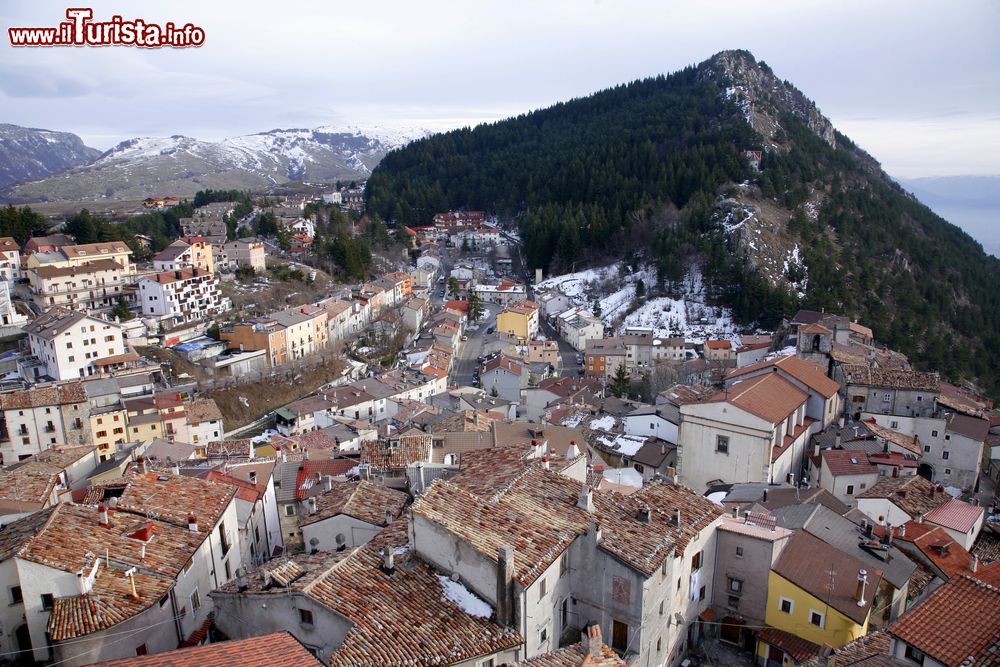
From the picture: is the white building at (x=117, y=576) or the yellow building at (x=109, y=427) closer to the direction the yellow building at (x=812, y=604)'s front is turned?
the white building

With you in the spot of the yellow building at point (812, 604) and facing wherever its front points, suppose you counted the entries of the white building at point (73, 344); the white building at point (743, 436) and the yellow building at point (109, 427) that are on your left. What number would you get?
0

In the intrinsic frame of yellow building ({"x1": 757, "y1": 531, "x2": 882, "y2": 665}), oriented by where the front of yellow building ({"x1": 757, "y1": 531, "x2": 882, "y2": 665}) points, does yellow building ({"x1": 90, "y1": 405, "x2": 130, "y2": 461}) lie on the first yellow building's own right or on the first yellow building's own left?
on the first yellow building's own right

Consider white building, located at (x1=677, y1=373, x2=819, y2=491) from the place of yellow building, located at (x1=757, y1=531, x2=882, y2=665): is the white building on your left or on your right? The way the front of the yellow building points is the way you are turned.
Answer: on your right

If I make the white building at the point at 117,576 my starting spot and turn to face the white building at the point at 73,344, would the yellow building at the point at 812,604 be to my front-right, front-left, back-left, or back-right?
back-right

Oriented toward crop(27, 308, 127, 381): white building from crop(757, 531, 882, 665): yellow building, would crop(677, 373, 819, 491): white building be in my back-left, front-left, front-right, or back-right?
front-right

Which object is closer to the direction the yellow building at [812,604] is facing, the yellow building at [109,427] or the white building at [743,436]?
the yellow building

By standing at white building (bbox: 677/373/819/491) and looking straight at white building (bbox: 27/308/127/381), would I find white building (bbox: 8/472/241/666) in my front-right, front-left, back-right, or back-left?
front-left

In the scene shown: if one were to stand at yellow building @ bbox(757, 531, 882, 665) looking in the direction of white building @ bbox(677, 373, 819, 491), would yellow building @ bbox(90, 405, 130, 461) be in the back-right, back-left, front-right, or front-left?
front-left

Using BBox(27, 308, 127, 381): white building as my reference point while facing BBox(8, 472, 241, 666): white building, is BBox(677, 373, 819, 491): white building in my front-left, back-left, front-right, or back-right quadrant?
front-left

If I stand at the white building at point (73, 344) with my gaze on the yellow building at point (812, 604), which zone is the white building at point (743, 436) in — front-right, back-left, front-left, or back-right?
front-left

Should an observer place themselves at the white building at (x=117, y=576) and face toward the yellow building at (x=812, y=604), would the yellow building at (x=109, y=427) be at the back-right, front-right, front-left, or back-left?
back-left

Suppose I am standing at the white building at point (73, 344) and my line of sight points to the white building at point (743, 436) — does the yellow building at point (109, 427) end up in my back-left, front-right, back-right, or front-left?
front-right

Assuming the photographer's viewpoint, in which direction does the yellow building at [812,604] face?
facing the viewer and to the left of the viewer

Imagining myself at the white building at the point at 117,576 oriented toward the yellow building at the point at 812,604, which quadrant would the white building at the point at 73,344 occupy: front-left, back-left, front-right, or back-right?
back-left
